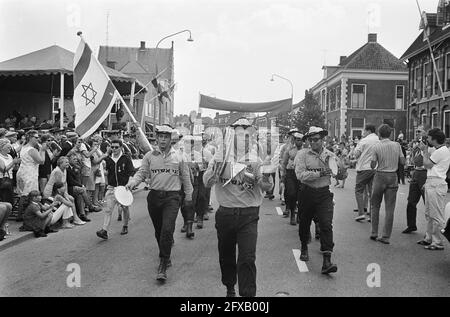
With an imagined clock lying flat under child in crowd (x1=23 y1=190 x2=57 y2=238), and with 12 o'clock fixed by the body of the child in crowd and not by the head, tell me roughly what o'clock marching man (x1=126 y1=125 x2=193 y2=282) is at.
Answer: The marching man is roughly at 2 o'clock from the child in crowd.

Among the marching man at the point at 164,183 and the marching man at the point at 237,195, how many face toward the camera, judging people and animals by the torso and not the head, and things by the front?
2

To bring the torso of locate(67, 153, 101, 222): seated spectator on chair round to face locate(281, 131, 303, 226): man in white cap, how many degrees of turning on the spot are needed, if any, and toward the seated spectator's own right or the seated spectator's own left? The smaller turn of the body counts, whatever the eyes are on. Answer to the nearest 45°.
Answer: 0° — they already face them

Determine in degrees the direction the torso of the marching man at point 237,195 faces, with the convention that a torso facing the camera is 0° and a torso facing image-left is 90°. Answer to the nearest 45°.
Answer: approximately 0°

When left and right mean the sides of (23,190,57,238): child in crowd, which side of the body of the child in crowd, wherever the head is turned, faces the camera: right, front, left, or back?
right

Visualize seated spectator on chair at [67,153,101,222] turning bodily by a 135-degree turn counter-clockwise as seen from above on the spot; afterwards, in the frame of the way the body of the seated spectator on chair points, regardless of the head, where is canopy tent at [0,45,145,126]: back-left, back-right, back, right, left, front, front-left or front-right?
front

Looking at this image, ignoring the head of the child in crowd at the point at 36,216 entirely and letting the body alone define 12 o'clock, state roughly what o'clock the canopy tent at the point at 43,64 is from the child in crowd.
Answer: The canopy tent is roughly at 9 o'clock from the child in crowd.

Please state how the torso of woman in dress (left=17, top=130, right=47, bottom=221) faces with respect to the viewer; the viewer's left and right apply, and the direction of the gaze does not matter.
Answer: facing to the right of the viewer

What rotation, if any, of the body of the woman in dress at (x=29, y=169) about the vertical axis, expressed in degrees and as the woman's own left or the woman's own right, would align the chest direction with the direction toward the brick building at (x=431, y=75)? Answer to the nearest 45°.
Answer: approximately 45° to the woman's own left

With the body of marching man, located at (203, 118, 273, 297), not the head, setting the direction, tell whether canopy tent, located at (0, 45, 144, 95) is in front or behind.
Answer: behind
